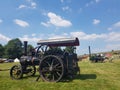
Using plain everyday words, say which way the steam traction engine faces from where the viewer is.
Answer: facing away from the viewer and to the left of the viewer
